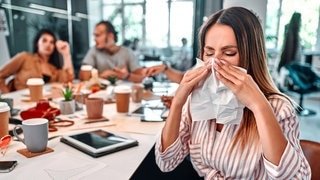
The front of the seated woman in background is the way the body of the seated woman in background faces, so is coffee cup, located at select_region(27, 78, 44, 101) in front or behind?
in front

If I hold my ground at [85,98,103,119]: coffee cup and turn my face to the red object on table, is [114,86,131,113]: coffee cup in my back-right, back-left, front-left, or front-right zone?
back-right

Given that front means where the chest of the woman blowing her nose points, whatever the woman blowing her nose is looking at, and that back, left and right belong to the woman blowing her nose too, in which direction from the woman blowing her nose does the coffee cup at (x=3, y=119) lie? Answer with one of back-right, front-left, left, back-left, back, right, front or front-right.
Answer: front-right

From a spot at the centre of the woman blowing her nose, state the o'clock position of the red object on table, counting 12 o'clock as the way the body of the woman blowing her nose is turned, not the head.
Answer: The red object on table is roughly at 2 o'clock from the woman blowing her nose.

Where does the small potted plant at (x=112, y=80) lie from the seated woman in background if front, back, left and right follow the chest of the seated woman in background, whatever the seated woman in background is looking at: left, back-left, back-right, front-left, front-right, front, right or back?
front-left

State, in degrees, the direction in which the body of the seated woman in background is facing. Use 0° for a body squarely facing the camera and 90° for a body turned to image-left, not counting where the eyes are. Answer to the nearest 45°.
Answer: approximately 0°

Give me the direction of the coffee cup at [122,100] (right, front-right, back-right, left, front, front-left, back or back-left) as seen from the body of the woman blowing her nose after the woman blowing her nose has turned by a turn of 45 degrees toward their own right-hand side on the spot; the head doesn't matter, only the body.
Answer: front-right

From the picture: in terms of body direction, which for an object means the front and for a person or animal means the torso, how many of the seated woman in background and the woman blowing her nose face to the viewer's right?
0

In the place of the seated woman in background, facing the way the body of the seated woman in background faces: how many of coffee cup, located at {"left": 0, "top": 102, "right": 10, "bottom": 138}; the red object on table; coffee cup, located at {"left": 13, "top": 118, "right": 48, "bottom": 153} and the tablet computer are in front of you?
4

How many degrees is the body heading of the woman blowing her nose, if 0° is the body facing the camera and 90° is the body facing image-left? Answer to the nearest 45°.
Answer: approximately 45°

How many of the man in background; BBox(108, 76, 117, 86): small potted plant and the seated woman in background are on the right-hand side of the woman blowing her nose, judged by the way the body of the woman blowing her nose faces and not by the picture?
3

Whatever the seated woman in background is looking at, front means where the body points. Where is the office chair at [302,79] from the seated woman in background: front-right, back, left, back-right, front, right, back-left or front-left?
left

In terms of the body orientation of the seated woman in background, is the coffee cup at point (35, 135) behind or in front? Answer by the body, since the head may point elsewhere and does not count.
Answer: in front
